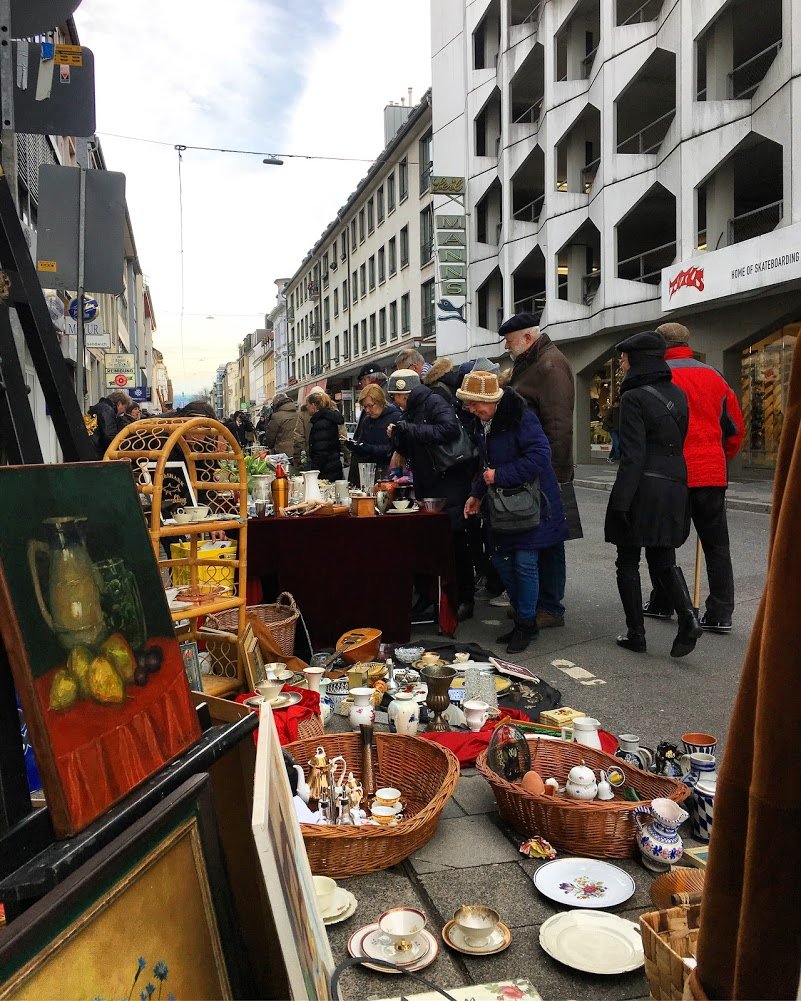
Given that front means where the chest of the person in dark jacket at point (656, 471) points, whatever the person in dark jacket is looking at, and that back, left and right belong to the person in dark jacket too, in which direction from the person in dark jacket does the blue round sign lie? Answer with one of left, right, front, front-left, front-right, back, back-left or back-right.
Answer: front-left

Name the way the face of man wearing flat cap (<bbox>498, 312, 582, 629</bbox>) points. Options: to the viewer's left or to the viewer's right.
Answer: to the viewer's left

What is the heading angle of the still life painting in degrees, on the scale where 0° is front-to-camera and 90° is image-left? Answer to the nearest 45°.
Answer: approximately 315°

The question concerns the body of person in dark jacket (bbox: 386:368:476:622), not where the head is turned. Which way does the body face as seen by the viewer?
to the viewer's left

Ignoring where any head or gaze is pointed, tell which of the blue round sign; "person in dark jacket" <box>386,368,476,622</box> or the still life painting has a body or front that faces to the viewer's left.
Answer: the person in dark jacket

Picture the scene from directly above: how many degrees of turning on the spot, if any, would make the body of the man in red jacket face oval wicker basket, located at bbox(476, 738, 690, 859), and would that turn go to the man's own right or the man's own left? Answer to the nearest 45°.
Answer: approximately 135° to the man's own left

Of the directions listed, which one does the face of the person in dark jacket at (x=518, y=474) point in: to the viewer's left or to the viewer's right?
to the viewer's left

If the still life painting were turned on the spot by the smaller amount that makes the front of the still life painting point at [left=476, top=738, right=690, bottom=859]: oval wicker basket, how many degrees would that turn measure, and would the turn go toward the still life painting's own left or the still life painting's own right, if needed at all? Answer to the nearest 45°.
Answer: approximately 45° to the still life painting's own left

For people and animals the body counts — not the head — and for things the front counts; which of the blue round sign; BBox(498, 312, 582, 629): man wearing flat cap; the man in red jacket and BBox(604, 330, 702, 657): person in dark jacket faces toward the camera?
the blue round sign

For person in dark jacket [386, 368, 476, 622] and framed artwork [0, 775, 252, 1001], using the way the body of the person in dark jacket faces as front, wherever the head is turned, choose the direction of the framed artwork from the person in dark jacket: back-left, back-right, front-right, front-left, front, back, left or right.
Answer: left

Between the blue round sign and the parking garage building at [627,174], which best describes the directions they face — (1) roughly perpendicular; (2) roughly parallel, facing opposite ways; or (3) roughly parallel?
roughly perpendicular

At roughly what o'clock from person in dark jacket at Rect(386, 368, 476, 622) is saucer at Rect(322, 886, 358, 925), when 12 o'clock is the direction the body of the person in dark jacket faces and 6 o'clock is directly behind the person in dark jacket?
The saucer is roughly at 9 o'clock from the person in dark jacket.
